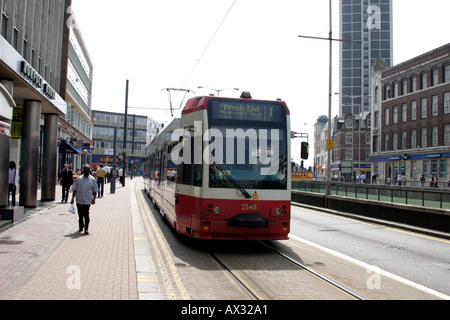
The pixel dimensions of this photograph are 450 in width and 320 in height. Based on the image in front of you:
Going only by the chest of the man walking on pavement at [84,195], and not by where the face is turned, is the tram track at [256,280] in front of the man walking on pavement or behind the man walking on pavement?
in front

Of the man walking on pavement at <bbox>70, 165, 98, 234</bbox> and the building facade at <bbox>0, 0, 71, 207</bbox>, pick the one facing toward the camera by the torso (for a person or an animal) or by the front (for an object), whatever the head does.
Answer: the man walking on pavement

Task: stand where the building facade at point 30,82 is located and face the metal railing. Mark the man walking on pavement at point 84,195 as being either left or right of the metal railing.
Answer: right

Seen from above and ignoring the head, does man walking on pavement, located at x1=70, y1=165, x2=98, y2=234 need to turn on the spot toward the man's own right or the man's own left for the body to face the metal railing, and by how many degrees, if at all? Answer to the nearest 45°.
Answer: approximately 90° to the man's own left

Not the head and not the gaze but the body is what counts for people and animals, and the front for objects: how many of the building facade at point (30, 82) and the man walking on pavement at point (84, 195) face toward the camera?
1

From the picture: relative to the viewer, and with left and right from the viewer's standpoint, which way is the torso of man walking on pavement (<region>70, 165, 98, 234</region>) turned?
facing the viewer

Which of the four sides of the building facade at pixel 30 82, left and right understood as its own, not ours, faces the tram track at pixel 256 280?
right

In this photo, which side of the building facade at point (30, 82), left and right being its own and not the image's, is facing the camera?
right

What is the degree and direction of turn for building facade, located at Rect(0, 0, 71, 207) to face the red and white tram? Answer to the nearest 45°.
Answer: approximately 45° to its right

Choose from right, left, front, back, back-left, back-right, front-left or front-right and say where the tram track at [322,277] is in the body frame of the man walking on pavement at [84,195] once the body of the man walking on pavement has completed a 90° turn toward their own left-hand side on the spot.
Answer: front-right

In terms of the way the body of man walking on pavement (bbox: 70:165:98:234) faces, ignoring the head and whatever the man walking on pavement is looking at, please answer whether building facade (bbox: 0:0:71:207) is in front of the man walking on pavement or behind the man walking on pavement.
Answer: behind

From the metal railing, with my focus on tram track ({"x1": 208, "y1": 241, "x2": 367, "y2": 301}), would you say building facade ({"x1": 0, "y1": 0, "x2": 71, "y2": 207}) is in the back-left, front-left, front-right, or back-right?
front-right

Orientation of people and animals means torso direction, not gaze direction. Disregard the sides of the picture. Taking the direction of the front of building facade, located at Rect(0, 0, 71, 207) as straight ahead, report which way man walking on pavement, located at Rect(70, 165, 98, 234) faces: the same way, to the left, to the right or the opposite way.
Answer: to the right
